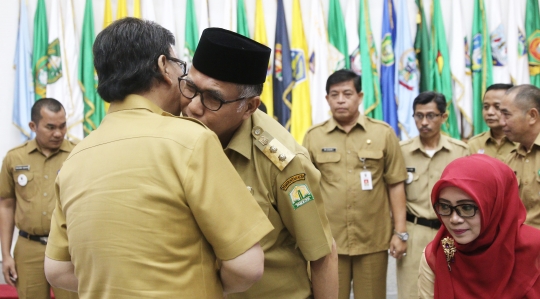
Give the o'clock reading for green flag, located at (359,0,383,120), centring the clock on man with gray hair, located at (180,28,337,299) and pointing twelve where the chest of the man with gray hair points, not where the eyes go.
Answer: The green flag is roughly at 5 o'clock from the man with gray hair.

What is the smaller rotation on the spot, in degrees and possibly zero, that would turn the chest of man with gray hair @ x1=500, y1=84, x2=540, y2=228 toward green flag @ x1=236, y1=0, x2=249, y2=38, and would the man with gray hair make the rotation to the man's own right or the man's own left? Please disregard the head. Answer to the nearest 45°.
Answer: approximately 90° to the man's own right

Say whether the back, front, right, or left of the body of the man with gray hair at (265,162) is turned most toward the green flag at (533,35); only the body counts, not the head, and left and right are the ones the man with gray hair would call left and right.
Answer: back

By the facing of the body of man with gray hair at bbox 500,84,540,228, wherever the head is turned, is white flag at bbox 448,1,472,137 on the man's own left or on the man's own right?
on the man's own right

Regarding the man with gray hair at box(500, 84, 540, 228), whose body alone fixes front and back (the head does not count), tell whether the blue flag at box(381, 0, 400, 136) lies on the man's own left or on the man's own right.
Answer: on the man's own right
